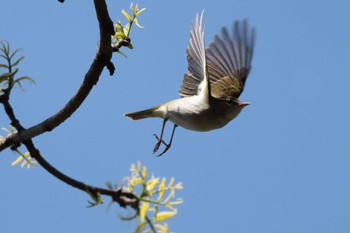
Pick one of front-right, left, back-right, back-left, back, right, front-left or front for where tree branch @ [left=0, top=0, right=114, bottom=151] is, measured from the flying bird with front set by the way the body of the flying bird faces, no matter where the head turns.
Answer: back-right

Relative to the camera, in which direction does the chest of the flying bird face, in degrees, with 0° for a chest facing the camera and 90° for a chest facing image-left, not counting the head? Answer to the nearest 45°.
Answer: approximately 270°
